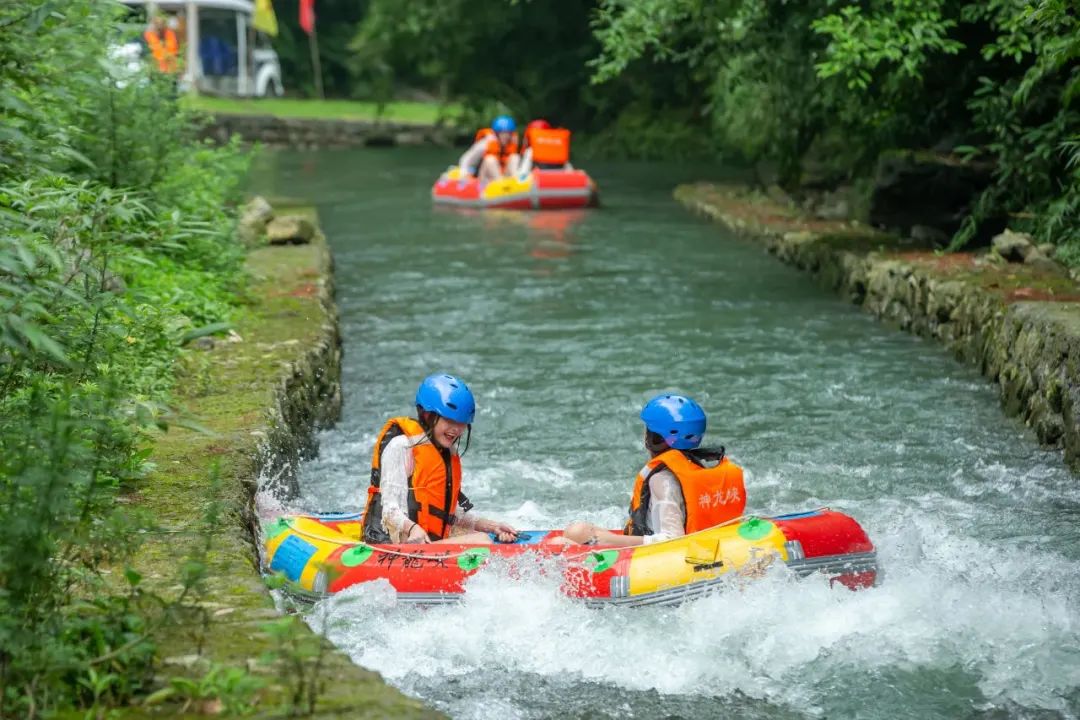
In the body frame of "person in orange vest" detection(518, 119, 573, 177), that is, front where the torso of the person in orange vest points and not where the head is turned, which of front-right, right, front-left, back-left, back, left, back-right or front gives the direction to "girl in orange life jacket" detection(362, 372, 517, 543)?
back-left

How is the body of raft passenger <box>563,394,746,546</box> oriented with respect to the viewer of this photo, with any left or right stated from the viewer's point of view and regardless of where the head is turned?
facing away from the viewer and to the left of the viewer

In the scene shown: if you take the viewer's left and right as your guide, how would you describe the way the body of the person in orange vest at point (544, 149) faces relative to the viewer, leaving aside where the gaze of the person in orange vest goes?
facing away from the viewer and to the left of the viewer

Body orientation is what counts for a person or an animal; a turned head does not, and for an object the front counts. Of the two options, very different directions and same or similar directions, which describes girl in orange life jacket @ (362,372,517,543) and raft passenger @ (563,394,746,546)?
very different directions

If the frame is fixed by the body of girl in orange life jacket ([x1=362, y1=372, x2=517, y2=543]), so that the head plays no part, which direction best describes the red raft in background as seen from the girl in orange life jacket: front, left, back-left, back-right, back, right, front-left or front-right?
back-left

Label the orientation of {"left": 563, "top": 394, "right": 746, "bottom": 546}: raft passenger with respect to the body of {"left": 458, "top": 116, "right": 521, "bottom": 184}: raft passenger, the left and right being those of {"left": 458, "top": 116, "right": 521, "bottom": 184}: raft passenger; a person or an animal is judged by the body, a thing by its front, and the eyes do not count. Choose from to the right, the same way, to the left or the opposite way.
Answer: the opposite way

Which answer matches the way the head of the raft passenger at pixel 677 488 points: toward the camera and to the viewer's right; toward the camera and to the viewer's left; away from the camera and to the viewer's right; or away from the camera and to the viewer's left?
away from the camera and to the viewer's left

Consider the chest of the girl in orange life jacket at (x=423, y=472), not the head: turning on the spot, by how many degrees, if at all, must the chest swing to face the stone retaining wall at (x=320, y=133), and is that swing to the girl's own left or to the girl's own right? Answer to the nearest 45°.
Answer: approximately 135° to the girl's own left

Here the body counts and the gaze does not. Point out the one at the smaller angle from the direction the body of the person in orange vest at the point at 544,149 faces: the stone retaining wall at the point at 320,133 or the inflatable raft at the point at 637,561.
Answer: the stone retaining wall
